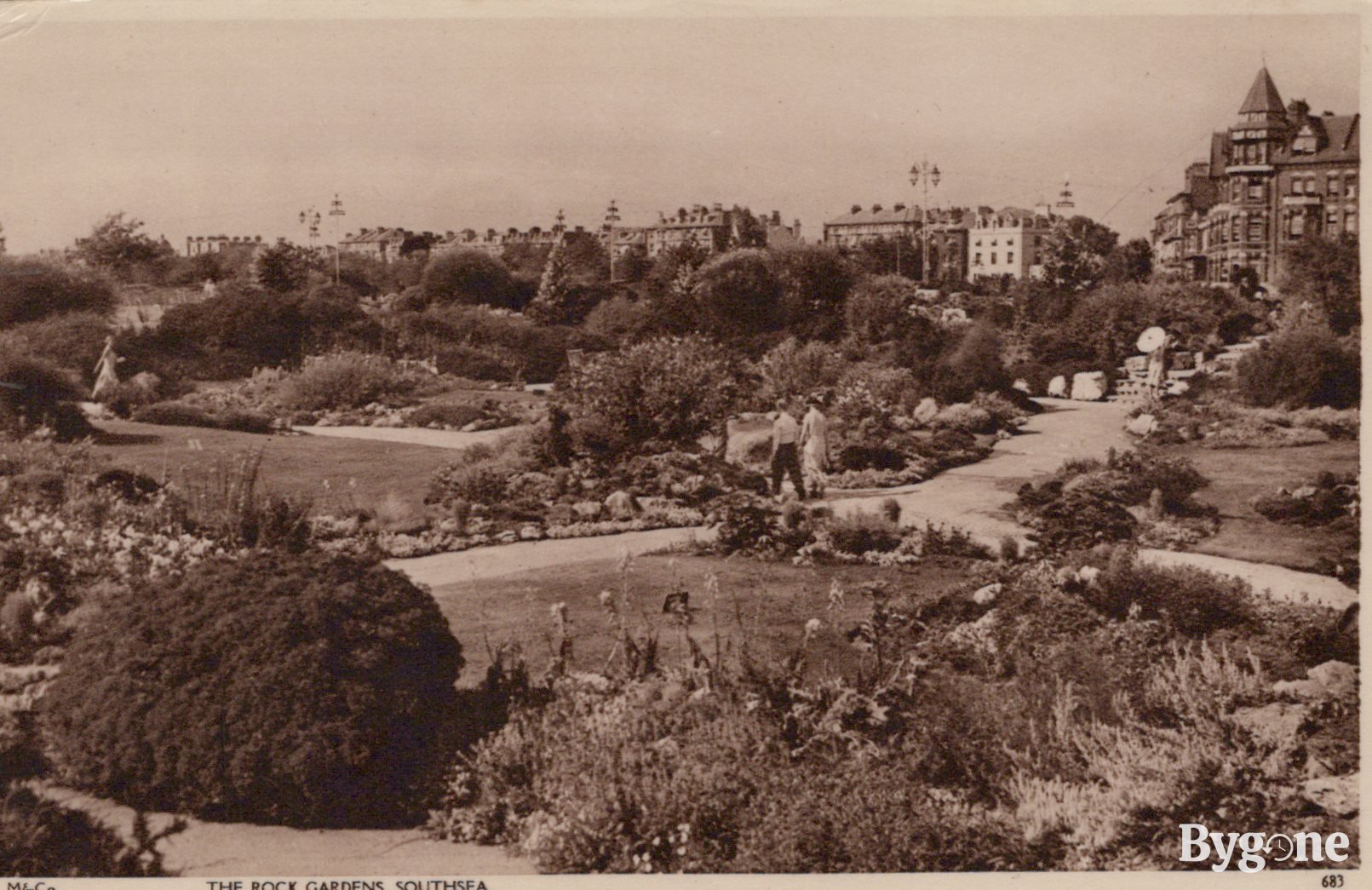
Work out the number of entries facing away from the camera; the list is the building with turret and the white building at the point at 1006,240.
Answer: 0

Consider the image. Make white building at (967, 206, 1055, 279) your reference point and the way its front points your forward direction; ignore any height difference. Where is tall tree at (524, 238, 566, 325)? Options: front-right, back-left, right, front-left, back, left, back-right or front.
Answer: right

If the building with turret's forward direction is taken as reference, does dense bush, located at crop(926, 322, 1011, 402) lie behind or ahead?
ahead

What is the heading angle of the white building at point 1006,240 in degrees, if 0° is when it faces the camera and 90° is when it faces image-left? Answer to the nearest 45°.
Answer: approximately 0°

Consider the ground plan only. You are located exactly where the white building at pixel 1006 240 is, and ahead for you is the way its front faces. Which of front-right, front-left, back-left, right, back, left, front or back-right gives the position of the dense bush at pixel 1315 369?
front

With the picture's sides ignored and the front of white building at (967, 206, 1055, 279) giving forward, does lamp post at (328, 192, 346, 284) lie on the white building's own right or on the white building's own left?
on the white building's own right

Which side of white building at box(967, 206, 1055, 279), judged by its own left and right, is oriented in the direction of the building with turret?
front

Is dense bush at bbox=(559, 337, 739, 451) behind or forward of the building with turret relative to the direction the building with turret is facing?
forward
